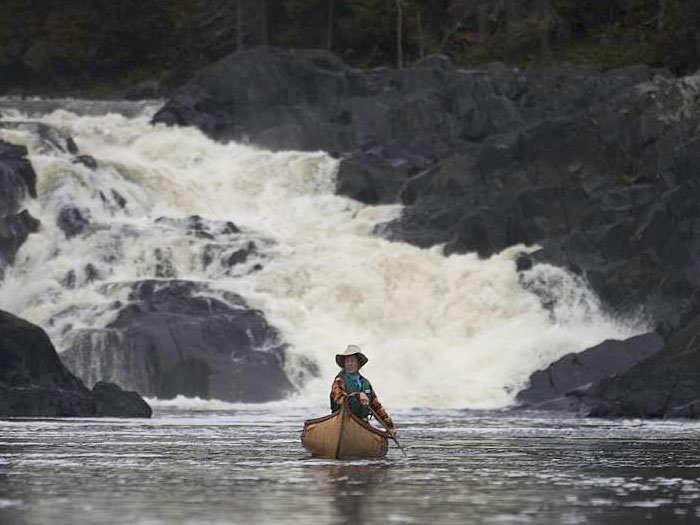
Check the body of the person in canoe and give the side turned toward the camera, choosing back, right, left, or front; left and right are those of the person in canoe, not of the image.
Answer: front

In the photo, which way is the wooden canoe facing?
toward the camera

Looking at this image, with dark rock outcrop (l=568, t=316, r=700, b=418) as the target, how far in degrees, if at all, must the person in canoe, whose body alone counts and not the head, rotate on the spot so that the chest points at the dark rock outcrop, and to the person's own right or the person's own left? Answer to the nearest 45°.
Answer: approximately 135° to the person's own left
